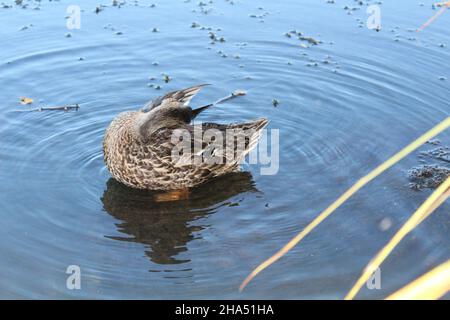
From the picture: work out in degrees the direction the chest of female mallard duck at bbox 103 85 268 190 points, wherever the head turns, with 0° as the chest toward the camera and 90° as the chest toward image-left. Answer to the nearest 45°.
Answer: approximately 90°

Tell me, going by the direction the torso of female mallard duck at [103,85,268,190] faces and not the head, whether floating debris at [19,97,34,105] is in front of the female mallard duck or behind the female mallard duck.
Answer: in front

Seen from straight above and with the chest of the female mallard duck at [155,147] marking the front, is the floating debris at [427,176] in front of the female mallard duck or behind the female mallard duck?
behind

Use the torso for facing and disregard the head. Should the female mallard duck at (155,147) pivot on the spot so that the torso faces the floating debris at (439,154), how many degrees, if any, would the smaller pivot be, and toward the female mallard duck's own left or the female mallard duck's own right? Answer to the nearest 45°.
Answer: approximately 180°

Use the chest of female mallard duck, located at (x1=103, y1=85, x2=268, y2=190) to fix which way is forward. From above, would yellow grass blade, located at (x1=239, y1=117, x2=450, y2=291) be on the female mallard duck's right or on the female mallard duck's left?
on the female mallard duck's left

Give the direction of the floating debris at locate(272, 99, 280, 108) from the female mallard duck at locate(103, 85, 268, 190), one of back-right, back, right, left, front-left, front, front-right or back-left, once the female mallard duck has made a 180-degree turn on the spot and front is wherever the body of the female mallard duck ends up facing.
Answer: front-left

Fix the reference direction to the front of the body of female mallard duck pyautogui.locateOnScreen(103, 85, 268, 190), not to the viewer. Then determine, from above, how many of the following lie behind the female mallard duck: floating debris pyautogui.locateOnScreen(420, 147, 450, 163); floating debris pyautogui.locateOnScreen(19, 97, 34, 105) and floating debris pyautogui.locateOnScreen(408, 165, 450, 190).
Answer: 2

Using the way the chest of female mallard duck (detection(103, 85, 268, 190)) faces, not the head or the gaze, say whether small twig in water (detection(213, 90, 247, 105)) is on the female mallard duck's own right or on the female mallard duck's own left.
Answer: on the female mallard duck's own right

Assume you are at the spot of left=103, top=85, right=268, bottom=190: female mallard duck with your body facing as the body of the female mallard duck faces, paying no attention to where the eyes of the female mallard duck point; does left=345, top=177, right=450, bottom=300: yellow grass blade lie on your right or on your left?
on your left
